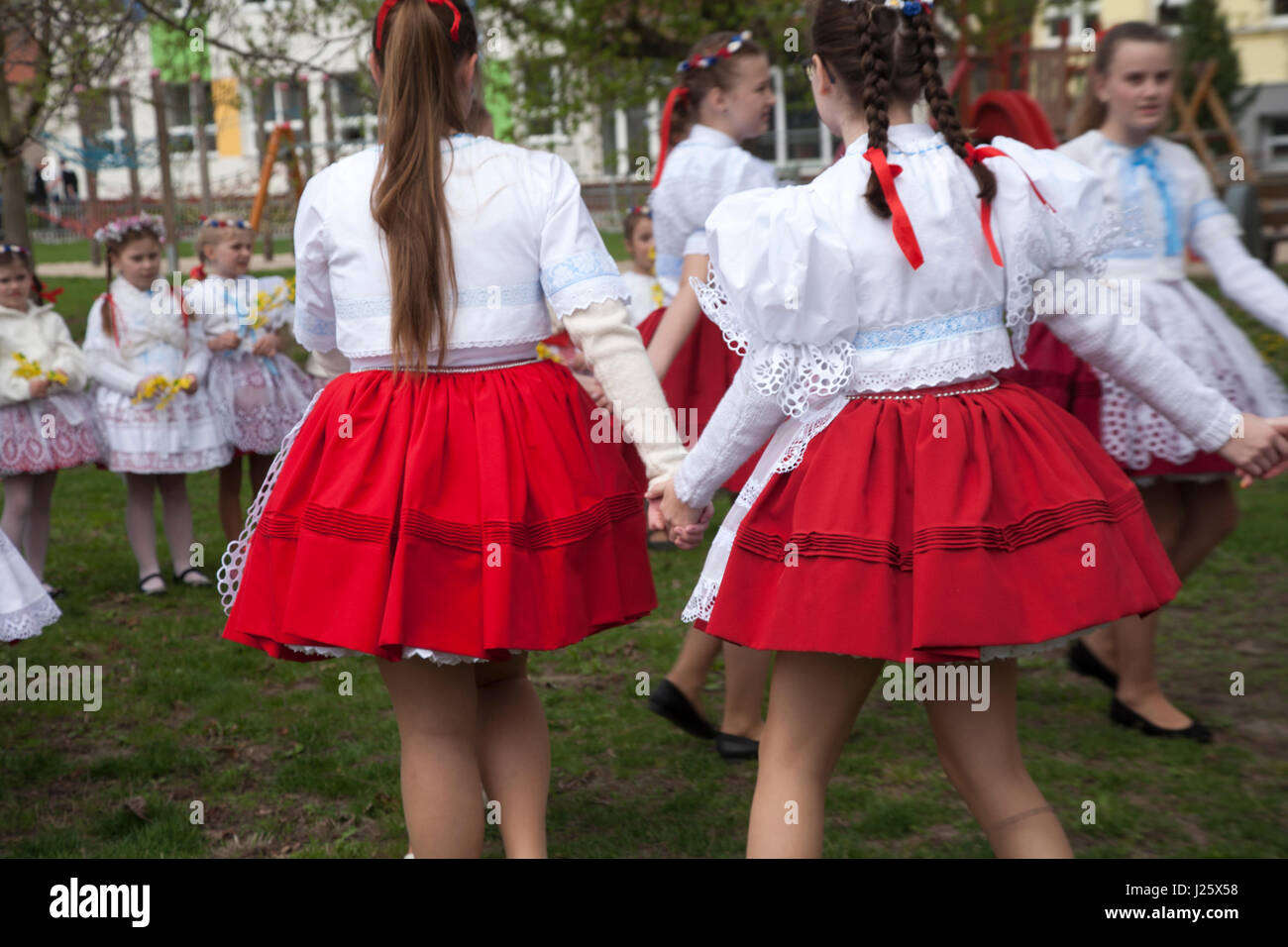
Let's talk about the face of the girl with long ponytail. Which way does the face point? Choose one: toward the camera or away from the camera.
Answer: away from the camera

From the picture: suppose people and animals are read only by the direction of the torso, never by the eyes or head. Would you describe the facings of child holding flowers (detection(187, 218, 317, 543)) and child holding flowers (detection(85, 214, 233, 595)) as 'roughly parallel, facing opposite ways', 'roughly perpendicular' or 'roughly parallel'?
roughly parallel

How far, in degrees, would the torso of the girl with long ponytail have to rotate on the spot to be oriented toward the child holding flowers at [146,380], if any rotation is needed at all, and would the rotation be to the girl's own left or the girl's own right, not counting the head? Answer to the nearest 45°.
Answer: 0° — they already face them

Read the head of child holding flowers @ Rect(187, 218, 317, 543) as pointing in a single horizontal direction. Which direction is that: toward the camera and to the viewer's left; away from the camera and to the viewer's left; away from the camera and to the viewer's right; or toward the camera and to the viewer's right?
toward the camera and to the viewer's right

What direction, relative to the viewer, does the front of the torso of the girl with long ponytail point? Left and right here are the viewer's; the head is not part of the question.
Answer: facing away from the viewer

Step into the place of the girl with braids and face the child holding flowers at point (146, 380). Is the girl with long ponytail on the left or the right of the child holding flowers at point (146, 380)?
left

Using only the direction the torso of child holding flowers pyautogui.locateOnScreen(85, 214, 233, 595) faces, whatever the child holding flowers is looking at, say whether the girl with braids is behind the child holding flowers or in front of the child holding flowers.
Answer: in front

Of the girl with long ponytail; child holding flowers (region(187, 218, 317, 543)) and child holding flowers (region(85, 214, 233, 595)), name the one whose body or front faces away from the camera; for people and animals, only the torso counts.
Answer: the girl with long ponytail

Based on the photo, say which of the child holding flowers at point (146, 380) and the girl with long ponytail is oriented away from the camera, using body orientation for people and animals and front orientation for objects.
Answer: the girl with long ponytail

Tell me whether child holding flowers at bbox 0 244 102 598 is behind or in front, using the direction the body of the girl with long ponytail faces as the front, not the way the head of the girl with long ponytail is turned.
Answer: in front
